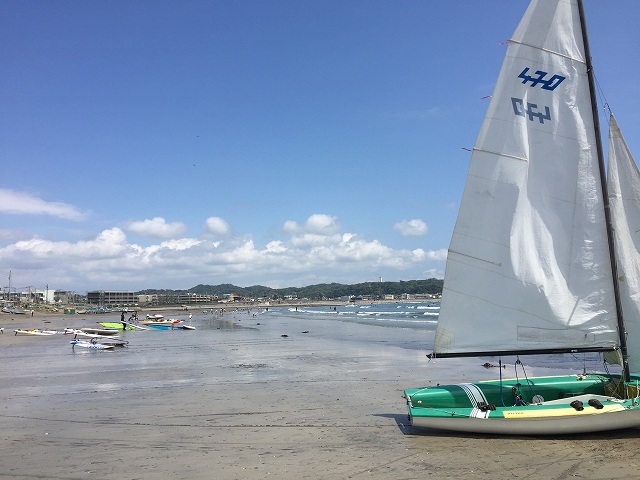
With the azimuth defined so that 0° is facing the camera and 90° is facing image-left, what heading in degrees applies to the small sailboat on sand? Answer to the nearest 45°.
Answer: approximately 270°
